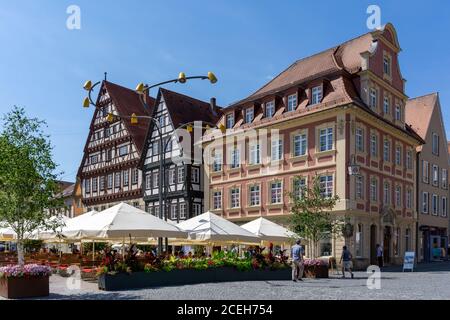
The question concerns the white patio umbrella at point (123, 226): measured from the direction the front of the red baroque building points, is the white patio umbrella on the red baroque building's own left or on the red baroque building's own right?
on the red baroque building's own right

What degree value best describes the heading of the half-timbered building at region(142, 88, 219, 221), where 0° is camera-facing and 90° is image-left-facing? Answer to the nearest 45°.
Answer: approximately 45°

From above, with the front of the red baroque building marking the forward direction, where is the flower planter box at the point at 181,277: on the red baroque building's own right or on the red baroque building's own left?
on the red baroque building's own right

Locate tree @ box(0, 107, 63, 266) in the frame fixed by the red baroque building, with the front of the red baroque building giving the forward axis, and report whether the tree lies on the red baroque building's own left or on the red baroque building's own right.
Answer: on the red baroque building's own right

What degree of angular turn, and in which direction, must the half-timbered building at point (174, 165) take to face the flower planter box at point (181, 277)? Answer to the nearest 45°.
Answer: approximately 45° to its left

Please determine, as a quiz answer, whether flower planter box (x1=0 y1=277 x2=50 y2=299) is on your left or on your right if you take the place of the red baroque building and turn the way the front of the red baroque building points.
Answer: on your right

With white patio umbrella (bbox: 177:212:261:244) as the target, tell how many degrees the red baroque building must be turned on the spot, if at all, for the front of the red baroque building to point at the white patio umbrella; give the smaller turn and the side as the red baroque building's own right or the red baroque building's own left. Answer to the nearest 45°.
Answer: approximately 45° to the red baroque building's own right
